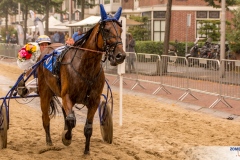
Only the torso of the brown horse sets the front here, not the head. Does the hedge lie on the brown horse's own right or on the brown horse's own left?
on the brown horse's own left

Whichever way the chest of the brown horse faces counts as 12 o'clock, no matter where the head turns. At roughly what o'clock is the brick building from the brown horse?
The brick building is roughly at 8 o'clock from the brown horse.

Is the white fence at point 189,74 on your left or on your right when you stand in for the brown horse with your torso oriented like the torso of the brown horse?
on your left

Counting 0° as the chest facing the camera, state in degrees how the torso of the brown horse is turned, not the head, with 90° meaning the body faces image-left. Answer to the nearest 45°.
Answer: approximately 315°
